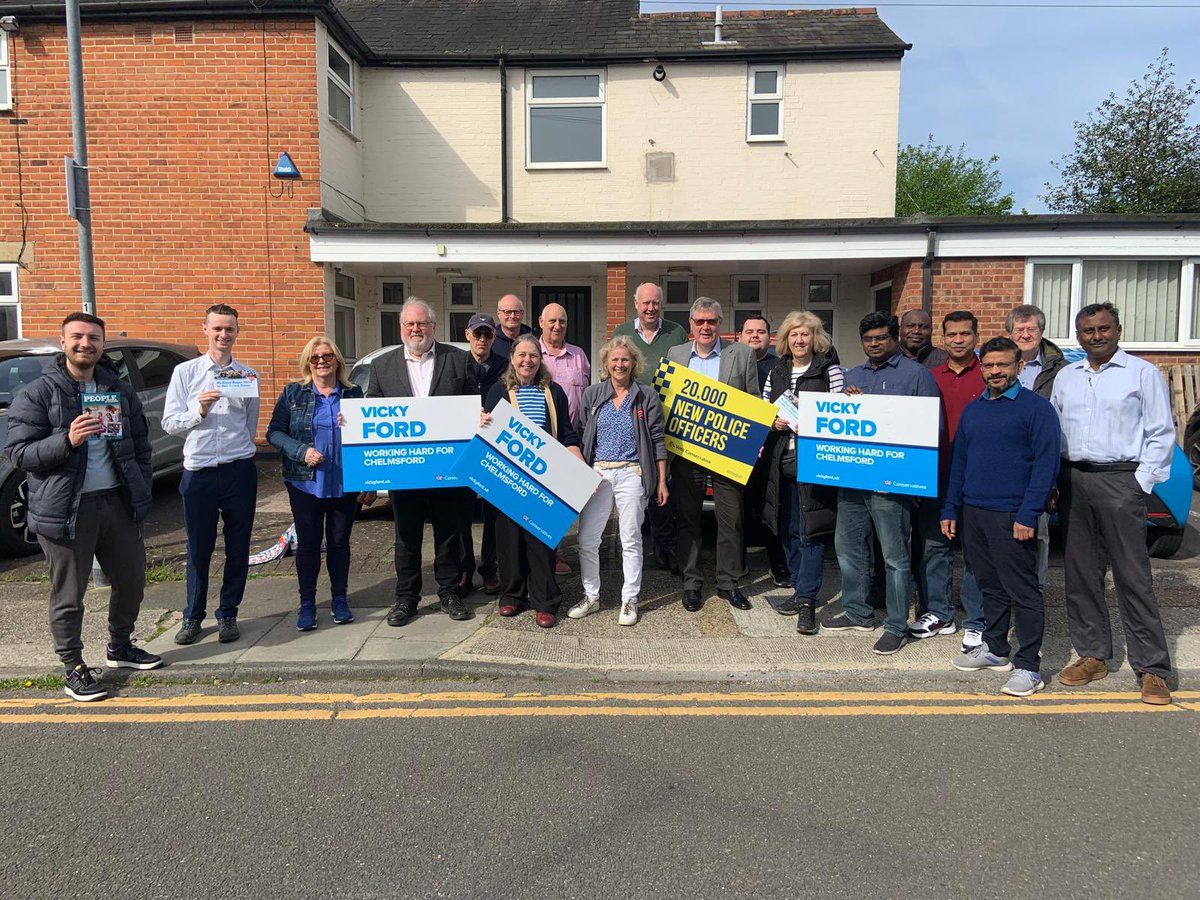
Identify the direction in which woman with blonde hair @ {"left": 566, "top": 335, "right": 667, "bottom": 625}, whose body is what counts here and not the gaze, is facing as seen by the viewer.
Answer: toward the camera

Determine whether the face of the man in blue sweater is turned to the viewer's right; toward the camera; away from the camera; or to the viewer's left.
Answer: toward the camera

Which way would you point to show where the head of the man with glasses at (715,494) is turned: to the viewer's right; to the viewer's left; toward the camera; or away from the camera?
toward the camera

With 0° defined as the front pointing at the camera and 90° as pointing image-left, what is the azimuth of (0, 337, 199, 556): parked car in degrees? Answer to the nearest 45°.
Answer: approximately 45°

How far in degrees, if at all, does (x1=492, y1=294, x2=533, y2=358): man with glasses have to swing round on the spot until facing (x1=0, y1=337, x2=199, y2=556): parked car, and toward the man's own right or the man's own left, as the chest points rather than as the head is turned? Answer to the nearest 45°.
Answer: approximately 135° to the man's own right

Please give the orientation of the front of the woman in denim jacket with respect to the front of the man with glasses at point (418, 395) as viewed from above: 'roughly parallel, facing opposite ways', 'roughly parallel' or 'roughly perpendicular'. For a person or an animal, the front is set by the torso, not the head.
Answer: roughly parallel

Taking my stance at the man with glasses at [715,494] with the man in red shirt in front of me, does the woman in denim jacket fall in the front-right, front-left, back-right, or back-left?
back-right

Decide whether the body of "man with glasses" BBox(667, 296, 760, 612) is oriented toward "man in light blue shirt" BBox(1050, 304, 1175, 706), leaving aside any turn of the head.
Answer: no

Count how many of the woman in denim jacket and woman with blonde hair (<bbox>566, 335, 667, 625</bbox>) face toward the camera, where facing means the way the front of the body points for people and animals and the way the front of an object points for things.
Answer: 2

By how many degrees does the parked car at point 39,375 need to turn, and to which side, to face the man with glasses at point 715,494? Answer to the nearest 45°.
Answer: approximately 90° to its left

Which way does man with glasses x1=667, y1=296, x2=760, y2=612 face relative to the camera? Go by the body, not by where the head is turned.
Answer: toward the camera

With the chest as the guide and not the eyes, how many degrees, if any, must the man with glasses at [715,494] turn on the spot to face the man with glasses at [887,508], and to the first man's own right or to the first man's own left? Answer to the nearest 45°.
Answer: approximately 45° to the first man's own left

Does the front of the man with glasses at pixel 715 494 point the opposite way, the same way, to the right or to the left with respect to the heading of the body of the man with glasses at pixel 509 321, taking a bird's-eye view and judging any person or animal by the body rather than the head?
the same way

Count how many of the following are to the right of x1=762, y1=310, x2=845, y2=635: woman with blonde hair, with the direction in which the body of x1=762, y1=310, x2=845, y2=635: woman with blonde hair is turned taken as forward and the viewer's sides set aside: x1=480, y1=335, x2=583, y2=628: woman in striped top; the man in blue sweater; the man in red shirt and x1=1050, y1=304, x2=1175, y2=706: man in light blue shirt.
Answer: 1

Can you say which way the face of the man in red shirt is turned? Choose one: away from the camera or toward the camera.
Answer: toward the camera
